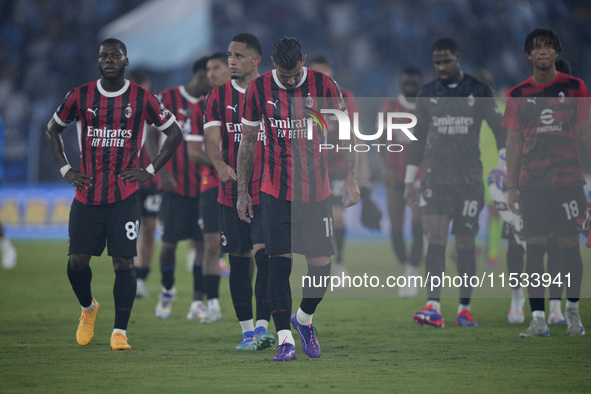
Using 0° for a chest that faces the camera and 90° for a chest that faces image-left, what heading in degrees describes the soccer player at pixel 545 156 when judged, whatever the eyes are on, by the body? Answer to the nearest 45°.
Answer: approximately 0°

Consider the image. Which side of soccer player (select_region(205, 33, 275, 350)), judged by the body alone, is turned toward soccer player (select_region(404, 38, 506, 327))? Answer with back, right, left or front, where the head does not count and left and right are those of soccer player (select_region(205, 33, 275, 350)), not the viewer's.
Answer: left

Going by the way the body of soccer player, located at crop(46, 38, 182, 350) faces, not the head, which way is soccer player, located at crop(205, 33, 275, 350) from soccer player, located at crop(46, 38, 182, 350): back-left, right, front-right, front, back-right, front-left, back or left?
left

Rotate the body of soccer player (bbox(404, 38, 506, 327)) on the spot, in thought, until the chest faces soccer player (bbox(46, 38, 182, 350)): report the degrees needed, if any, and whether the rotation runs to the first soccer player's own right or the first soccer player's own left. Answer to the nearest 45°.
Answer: approximately 45° to the first soccer player's own right

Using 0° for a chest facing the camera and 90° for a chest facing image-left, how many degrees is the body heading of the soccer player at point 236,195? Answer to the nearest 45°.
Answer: approximately 315°

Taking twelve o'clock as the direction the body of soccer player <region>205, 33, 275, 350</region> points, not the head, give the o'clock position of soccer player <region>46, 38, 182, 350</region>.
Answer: soccer player <region>46, 38, 182, 350</region> is roughly at 4 o'clock from soccer player <region>205, 33, 275, 350</region>.
